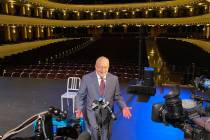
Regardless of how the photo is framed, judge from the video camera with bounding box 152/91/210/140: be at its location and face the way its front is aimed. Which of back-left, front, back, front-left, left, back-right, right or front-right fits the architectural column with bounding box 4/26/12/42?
front-right

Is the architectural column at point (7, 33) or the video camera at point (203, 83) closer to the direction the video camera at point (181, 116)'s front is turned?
the architectural column

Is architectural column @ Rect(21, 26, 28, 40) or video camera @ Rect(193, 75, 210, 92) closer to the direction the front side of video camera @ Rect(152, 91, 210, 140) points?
the architectural column

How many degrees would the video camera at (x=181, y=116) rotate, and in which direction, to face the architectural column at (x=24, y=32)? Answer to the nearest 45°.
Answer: approximately 45° to its right

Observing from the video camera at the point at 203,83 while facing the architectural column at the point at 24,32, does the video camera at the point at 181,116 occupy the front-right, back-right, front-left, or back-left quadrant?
back-left

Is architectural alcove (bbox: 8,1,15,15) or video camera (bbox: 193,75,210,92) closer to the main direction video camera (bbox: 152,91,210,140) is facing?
the architectural alcove

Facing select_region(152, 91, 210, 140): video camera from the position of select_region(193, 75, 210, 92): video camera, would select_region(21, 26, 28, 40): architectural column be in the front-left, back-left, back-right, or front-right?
back-right

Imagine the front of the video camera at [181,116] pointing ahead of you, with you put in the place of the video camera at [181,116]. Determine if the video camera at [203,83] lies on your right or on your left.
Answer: on your right

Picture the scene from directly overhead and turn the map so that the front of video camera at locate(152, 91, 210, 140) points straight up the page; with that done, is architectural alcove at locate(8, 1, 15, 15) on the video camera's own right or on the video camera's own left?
on the video camera's own right

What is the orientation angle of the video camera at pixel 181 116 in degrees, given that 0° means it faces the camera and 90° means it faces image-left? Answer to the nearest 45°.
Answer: approximately 90°
